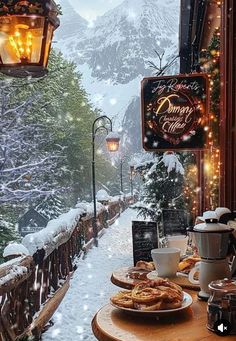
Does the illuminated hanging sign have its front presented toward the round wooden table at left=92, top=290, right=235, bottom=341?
yes

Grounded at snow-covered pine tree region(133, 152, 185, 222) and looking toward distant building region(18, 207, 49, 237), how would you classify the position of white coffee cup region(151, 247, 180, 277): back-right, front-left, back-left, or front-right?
back-left

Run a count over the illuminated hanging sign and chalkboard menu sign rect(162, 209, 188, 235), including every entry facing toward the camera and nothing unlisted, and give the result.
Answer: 2

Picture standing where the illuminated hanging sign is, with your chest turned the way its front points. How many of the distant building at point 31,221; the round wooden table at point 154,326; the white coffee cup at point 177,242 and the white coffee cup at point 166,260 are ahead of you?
3

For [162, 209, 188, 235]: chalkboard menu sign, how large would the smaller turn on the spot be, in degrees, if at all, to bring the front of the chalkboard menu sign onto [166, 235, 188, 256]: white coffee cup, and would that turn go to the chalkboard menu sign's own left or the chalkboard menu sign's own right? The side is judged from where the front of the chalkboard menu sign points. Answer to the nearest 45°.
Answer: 0° — it already faces it

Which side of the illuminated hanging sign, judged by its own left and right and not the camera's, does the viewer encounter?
front

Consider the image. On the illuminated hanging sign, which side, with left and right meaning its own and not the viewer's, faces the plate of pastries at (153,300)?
front

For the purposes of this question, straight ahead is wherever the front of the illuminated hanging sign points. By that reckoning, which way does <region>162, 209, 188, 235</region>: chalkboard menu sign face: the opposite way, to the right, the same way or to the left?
the same way

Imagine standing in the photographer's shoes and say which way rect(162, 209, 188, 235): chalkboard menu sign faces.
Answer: facing the viewer

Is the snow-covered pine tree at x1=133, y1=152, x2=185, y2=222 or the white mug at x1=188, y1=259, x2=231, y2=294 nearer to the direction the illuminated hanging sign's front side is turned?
the white mug

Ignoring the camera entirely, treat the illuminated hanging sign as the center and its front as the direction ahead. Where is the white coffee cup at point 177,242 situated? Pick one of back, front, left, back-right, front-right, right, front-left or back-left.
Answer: front

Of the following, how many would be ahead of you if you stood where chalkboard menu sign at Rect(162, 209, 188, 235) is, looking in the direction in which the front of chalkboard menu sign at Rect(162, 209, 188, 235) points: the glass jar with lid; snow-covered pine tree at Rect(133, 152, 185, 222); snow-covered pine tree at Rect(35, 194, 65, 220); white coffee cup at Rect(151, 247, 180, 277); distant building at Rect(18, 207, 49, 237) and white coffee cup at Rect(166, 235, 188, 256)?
3

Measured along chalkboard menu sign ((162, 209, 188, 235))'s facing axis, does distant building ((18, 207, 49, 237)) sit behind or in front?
behind

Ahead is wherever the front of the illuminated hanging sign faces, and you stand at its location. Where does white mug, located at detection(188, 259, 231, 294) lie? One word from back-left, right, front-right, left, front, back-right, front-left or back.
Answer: front
